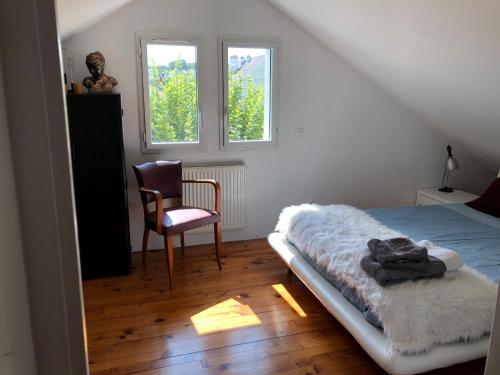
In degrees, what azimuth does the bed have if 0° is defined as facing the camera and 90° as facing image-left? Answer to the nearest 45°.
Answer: approximately 45°

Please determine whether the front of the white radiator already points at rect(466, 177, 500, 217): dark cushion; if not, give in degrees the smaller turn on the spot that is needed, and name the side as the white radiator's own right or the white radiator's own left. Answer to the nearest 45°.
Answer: approximately 90° to the white radiator's own left

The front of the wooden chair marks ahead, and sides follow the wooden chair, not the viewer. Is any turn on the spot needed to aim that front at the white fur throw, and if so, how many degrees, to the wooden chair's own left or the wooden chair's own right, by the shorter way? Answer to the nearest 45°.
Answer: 0° — it already faces it

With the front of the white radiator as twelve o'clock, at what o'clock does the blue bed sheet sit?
The blue bed sheet is roughly at 10 o'clock from the white radiator.

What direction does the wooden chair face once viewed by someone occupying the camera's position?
facing the viewer and to the right of the viewer

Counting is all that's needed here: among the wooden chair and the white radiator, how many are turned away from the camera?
0

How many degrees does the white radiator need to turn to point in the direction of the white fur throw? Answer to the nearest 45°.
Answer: approximately 45° to its left

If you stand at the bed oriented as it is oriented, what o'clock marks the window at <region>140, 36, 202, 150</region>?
The window is roughly at 2 o'clock from the bed.

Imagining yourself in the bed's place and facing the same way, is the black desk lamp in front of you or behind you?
behind

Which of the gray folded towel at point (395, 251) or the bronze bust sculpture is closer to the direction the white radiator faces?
the gray folded towel

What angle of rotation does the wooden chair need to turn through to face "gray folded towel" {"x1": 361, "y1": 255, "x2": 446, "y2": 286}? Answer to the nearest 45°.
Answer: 0° — it already faces it

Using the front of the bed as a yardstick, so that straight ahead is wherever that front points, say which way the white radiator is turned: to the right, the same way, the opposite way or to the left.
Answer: to the left

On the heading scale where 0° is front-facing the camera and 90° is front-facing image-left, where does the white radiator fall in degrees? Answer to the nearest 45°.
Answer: approximately 0°
